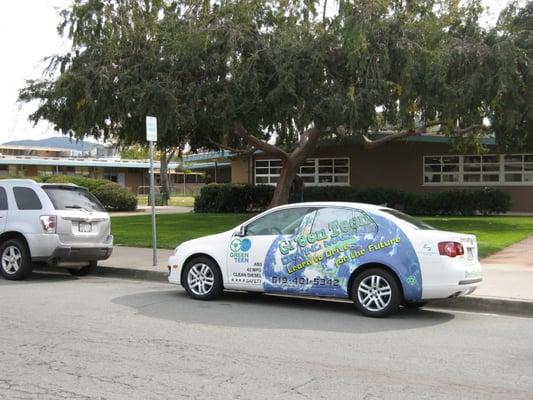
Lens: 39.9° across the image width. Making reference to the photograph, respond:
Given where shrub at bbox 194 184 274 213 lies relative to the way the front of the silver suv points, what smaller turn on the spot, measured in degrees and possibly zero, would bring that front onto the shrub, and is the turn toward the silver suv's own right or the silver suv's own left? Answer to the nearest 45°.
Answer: approximately 90° to the silver suv's own right

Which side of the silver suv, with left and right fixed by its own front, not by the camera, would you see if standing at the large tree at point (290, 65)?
right

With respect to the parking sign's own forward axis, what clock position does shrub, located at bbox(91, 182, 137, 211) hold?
The shrub is roughly at 6 o'clock from the parking sign.

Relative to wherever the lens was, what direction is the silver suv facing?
facing away from the viewer and to the left of the viewer

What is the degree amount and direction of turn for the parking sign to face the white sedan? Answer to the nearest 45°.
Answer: approximately 45° to its left

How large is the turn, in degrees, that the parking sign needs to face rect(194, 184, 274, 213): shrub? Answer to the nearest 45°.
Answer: approximately 180°

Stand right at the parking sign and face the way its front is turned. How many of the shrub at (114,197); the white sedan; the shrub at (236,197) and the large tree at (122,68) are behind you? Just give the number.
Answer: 3

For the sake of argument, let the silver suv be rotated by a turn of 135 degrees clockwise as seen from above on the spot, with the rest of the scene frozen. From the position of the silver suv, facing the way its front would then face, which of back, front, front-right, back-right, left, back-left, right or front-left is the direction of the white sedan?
front-right

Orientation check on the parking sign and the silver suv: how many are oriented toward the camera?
1

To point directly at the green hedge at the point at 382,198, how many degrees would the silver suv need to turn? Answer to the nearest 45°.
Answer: approximately 90° to its right

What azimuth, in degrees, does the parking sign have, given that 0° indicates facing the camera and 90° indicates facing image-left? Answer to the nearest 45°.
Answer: approximately 0°

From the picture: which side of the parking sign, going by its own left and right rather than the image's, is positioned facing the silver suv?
right

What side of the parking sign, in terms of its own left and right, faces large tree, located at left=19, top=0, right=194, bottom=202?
back

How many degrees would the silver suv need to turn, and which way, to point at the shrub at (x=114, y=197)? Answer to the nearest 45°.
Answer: approximately 45° to its right
